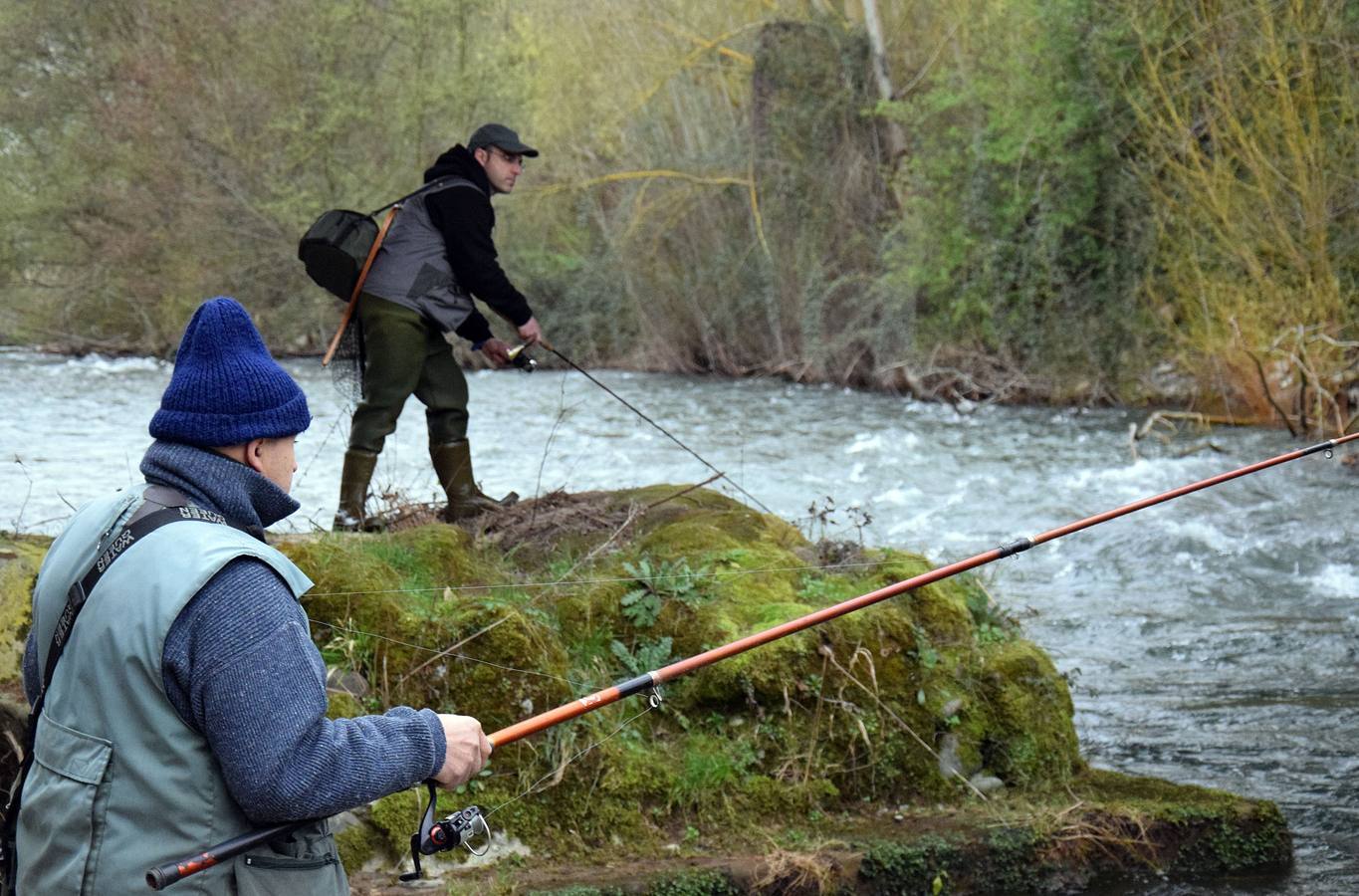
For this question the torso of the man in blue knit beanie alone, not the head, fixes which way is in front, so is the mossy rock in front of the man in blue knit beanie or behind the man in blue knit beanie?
in front

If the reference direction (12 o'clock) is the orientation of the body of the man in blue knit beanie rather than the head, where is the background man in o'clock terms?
The background man is roughly at 11 o'clock from the man in blue knit beanie.

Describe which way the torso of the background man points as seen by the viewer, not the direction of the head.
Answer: to the viewer's right

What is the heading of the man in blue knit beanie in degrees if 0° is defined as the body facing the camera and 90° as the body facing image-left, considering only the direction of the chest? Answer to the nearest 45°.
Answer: approximately 225°

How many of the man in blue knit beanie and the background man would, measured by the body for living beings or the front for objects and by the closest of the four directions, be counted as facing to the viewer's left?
0

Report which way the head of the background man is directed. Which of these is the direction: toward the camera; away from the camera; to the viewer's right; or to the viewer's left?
to the viewer's right

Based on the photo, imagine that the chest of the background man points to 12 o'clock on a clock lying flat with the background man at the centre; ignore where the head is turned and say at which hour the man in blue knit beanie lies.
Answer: The man in blue knit beanie is roughly at 3 o'clock from the background man.
